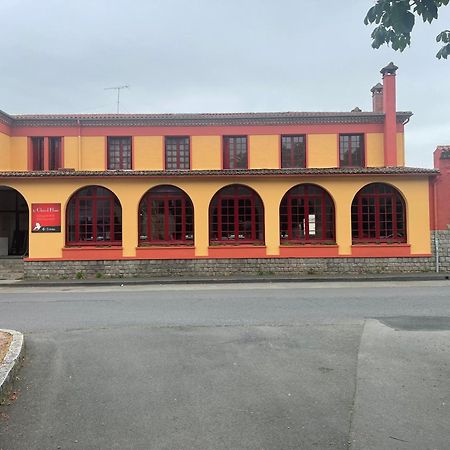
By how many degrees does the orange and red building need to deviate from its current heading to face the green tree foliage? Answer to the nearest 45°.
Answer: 0° — it already faces it

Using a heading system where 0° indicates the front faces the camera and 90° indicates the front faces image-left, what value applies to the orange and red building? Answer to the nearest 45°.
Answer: approximately 0°
